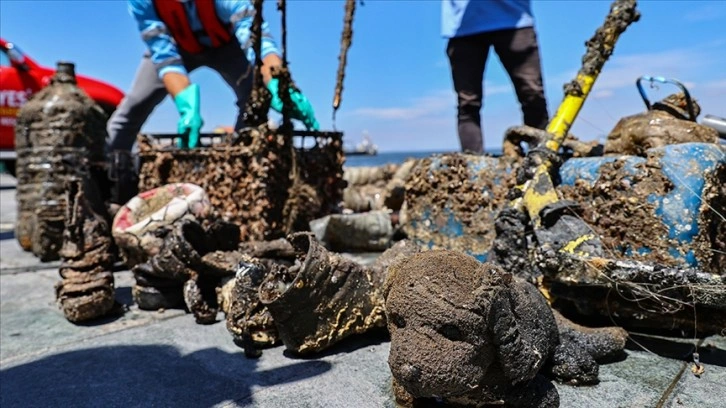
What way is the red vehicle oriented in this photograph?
to the viewer's right

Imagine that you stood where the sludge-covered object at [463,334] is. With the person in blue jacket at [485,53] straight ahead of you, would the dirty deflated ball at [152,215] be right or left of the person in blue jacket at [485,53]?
left

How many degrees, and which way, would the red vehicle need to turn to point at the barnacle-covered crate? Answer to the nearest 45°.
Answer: approximately 90° to its right
